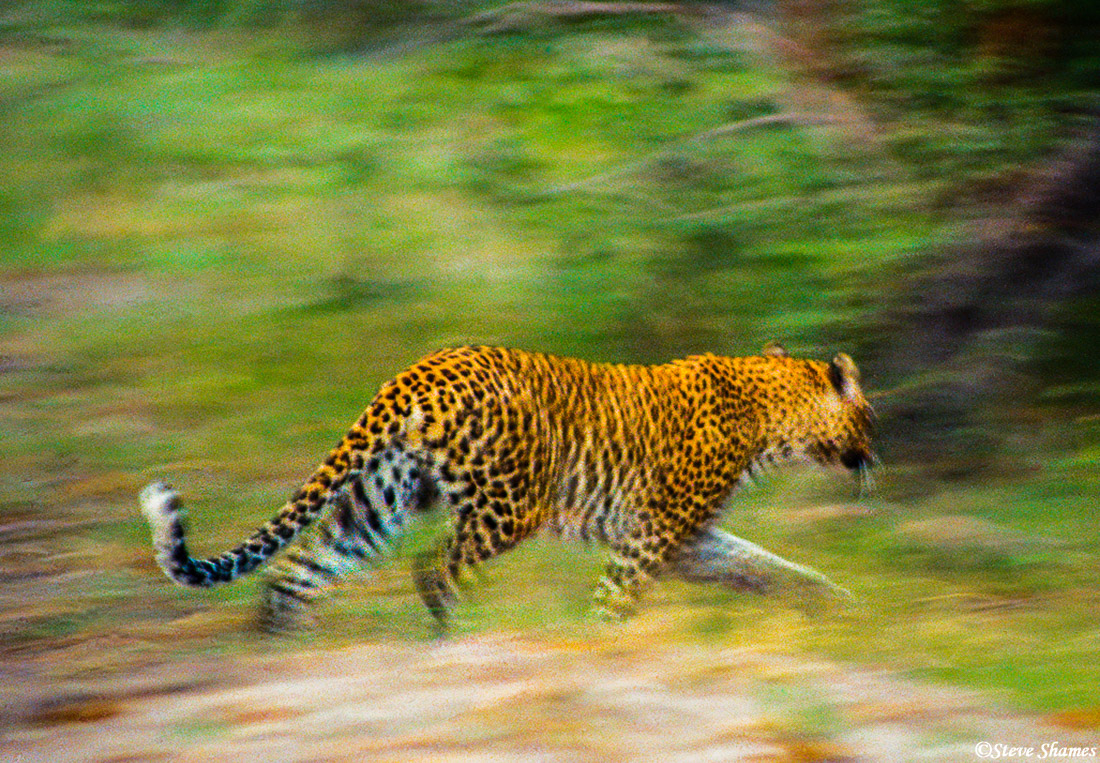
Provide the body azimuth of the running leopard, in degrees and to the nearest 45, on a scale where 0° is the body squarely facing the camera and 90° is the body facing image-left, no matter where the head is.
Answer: approximately 270°
